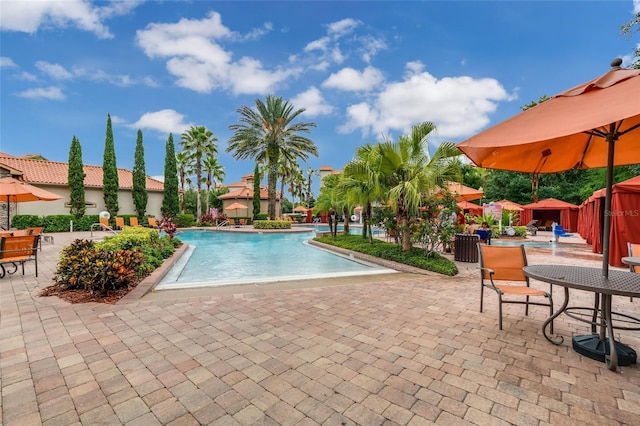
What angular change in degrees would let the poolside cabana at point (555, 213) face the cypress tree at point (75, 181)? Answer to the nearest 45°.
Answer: approximately 45° to its right

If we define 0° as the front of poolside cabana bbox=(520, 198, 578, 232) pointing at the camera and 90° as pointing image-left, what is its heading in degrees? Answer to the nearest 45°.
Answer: approximately 0°

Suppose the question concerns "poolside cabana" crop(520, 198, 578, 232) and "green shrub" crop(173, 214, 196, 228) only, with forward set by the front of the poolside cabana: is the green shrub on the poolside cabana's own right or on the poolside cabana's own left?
on the poolside cabana's own right

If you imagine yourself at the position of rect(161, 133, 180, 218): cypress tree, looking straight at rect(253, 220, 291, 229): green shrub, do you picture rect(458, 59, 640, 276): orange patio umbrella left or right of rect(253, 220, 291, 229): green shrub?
right

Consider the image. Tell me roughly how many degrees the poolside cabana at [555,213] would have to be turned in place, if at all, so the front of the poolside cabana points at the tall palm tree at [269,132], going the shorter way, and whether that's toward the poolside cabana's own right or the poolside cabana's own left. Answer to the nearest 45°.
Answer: approximately 45° to the poolside cabana's own right

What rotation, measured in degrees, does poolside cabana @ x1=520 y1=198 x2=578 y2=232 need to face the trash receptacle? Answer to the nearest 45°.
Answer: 0° — it already faces it

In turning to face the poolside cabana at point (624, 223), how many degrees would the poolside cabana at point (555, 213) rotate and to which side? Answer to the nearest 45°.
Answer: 0° — it already faces it

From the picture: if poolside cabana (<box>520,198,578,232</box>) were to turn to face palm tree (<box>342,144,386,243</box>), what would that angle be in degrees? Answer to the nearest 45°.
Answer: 0° — it already faces it

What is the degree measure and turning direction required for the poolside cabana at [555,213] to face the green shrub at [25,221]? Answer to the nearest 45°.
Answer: approximately 45° to its right

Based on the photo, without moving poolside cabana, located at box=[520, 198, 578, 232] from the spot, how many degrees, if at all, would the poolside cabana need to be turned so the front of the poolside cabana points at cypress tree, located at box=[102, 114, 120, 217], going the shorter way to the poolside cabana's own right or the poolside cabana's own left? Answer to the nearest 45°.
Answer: approximately 45° to the poolside cabana's own right

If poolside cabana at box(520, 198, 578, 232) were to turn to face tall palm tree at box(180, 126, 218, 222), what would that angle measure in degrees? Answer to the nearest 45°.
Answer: approximately 45° to its right
